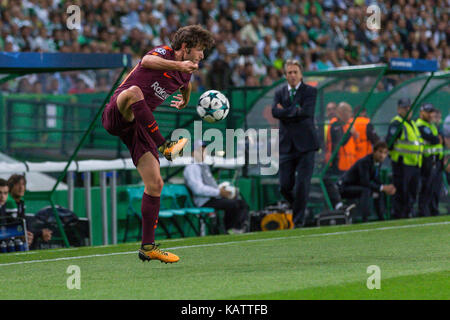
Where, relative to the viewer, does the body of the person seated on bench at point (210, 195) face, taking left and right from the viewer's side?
facing the viewer and to the right of the viewer

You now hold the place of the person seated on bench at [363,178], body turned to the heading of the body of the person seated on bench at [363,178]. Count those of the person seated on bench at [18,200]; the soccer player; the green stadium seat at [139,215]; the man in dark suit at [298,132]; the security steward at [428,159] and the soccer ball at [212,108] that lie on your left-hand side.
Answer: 1

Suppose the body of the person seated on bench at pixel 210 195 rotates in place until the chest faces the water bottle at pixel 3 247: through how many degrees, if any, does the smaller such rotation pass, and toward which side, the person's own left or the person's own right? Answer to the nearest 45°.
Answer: approximately 90° to the person's own right

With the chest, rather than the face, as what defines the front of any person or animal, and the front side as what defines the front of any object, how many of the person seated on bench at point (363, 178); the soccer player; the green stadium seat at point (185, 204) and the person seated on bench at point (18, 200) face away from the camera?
0

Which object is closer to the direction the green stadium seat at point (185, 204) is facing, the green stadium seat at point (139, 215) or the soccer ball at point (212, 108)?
the soccer ball

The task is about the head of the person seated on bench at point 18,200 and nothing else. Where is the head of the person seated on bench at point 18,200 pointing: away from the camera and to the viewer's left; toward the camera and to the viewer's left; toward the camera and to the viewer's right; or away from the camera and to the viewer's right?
toward the camera and to the viewer's right

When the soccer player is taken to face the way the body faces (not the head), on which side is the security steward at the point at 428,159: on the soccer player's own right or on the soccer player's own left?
on the soccer player's own left

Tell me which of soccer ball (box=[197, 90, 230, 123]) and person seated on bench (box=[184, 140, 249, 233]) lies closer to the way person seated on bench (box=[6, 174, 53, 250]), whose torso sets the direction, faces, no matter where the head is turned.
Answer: the soccer ball

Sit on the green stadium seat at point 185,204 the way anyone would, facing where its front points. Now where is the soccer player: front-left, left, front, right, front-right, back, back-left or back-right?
front-right

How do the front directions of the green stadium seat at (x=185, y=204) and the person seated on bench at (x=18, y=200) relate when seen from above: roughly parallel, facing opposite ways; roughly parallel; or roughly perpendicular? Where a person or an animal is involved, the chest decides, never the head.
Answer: roughly parallel
